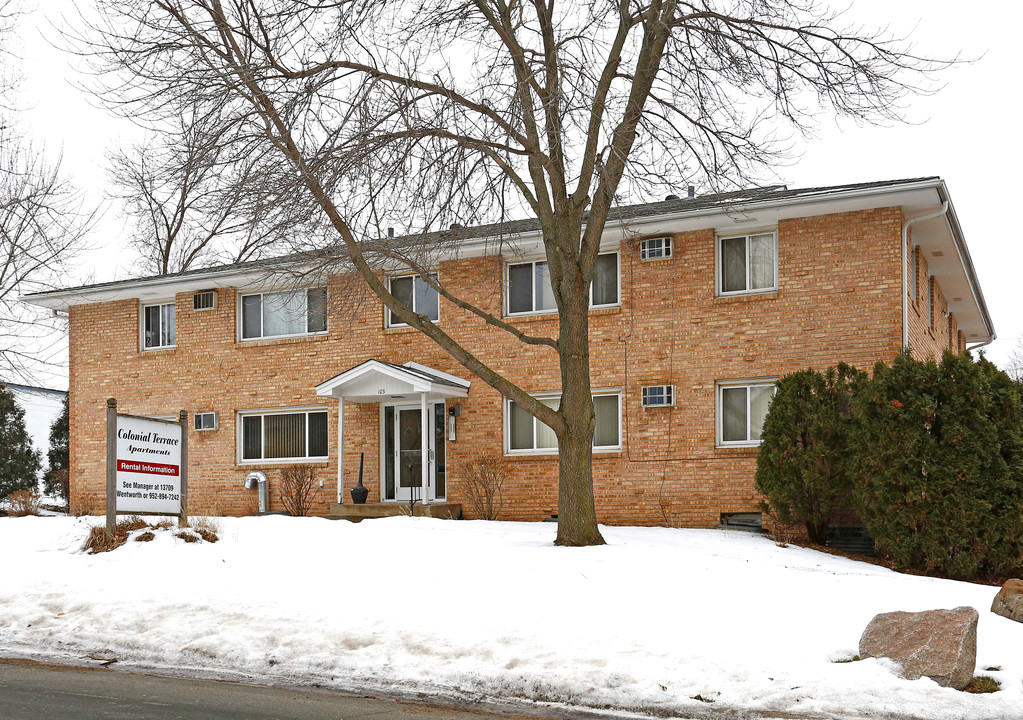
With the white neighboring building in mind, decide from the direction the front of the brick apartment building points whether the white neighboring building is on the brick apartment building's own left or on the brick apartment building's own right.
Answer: on the brick apartment building's own right

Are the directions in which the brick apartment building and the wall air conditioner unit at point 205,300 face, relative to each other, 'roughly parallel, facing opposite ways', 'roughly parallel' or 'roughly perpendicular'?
roughly parallel

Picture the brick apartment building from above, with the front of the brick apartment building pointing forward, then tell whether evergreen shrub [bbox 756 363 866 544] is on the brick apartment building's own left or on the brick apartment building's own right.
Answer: on the brick apartment building's own left

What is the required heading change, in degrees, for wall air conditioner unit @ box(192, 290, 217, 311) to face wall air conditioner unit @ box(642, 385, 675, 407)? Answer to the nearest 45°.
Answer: approximately 90° to its left

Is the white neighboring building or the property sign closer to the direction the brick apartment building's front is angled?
the property sign

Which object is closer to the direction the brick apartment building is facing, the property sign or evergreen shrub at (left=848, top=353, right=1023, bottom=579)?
the property sign

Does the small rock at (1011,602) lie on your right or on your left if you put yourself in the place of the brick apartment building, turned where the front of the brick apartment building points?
on your left

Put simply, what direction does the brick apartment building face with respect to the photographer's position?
facing the viewer and to the left of the viewer

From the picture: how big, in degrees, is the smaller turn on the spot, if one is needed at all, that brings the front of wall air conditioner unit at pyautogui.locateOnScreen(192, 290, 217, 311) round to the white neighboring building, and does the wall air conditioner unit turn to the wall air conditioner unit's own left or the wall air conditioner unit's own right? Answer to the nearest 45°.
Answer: approximately 135° to the wall air conditioner unit's own right

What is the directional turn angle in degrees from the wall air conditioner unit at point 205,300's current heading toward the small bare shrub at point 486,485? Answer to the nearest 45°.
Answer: approximately 90° to its left

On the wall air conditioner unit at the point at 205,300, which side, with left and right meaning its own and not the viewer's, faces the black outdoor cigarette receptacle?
left

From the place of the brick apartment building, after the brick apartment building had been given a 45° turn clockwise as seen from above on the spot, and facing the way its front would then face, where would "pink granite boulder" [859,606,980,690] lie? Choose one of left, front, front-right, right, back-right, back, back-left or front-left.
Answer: left

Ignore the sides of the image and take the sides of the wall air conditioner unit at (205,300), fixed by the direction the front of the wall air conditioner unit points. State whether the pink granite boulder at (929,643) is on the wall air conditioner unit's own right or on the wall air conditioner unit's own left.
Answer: on the wall air conditioner unit's own left
